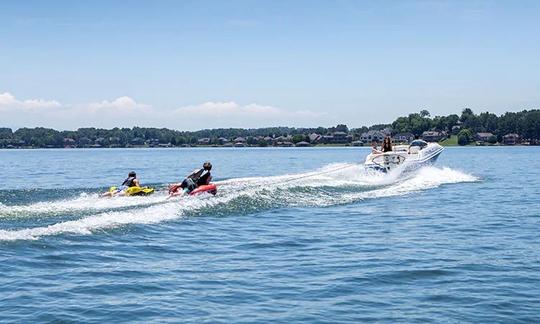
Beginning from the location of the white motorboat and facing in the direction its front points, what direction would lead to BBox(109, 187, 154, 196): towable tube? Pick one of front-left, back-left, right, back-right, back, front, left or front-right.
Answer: back

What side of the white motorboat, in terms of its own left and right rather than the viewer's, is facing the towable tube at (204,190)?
back

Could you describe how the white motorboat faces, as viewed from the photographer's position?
facing away from the viewer and to the right of the viewer

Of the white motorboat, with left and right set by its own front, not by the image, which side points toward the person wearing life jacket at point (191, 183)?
back
